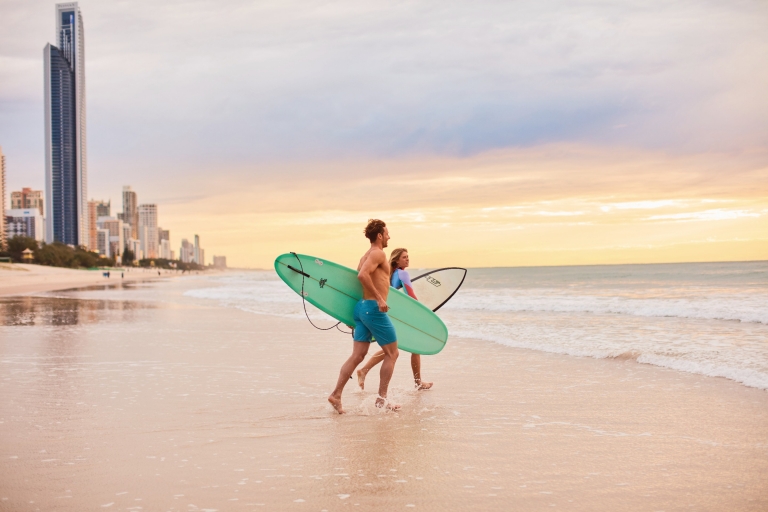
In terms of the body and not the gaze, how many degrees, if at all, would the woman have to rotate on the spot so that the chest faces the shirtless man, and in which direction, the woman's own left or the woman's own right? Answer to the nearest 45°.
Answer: approximately 90° to the woman's own right

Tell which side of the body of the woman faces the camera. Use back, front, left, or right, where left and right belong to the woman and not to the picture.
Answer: right

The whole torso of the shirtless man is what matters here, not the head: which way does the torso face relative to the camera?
to the viewer's right

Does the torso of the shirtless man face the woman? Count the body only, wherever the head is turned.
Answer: no

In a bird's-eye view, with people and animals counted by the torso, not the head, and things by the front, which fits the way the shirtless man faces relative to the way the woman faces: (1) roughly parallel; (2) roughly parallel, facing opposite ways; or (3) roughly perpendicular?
roughly parallel
